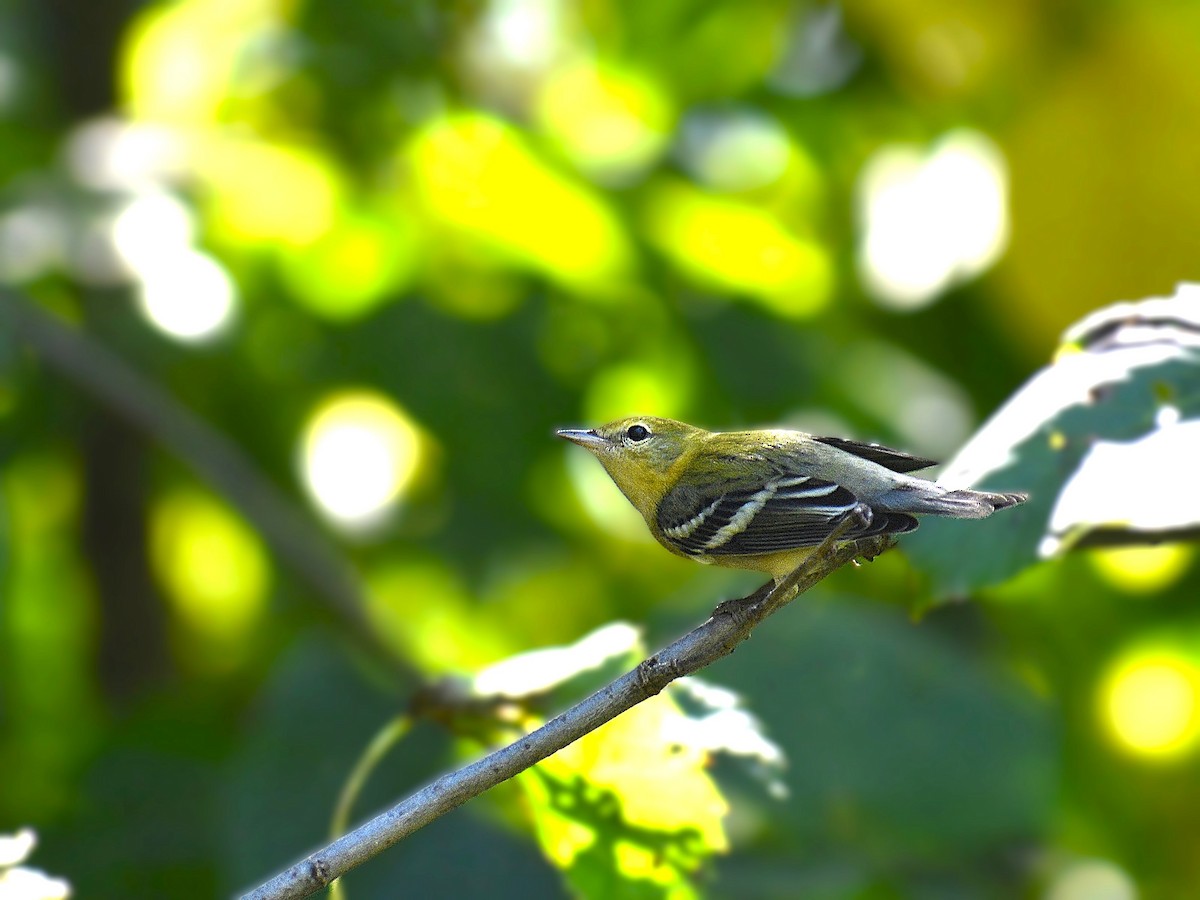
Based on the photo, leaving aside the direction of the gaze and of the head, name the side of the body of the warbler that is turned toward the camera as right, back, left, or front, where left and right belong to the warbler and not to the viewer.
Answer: left
